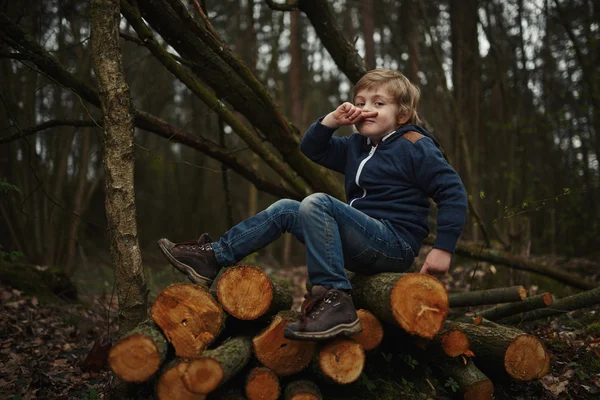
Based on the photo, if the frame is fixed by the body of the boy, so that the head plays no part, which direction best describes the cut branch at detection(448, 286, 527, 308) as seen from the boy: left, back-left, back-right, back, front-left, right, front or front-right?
back

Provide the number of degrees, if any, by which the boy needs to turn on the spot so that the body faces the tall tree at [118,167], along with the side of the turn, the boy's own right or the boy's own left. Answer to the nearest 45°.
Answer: approximately 45° to the boy's own right

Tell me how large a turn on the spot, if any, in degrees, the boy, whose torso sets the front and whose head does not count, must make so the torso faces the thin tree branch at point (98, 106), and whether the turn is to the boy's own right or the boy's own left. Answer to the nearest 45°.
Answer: approximately 90° to the boy's own right

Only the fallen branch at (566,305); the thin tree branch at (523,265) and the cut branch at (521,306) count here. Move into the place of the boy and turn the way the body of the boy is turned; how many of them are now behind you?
3

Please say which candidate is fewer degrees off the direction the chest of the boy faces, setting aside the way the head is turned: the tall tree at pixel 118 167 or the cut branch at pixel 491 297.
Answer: the tall tree

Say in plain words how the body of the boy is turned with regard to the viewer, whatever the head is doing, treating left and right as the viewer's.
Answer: facing the viewer and to the left of the viewer

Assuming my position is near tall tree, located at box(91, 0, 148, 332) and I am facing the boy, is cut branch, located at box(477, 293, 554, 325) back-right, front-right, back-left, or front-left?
front-left

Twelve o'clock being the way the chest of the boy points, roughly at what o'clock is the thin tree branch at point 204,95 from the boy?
The thin tree branch is roughly at 3 o'clock from the boy.

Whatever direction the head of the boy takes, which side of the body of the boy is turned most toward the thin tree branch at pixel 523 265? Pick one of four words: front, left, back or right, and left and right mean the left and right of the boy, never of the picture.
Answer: back

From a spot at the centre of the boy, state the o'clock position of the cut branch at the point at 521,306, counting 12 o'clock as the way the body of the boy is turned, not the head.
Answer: The cut branch is roughly at 6 o'clock from the boy.
